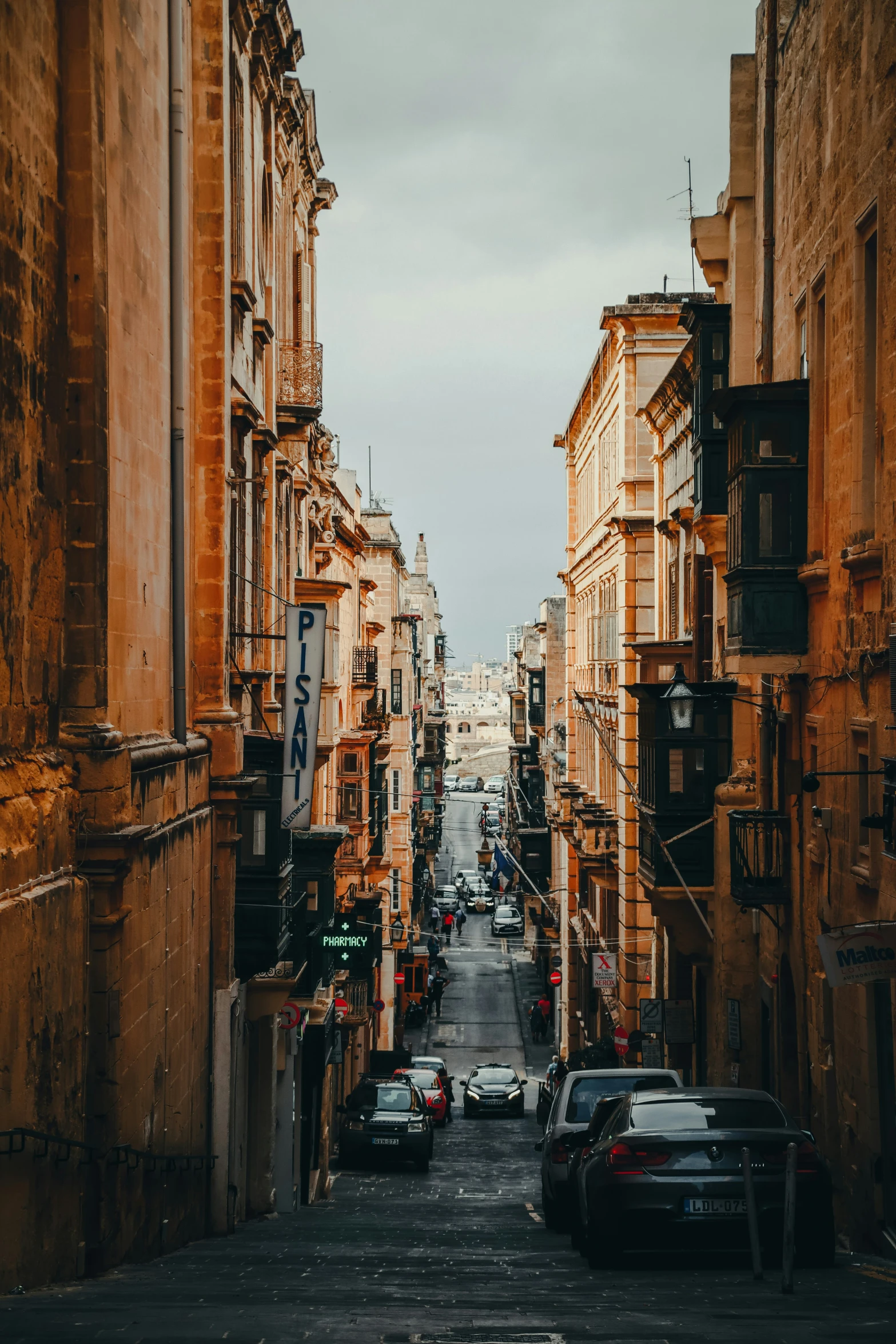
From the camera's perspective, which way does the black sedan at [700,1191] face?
away from the camera

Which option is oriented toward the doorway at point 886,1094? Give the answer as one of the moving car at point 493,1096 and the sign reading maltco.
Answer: the moving car

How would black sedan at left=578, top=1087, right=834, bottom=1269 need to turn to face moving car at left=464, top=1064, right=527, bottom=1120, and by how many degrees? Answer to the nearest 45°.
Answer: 0° — it already faces it

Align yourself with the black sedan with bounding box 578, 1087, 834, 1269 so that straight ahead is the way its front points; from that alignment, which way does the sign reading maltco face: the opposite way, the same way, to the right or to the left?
the opposite way

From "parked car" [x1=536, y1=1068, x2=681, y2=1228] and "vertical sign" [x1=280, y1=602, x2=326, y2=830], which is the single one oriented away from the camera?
the parked car

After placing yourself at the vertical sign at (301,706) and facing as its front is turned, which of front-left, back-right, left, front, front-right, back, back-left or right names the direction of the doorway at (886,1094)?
front-left

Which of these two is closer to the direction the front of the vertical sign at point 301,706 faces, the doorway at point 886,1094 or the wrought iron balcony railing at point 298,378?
the doorway

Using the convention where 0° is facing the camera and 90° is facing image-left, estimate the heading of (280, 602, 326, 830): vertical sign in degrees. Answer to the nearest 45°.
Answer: approximately 0°

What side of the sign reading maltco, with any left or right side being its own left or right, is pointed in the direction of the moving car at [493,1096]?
back

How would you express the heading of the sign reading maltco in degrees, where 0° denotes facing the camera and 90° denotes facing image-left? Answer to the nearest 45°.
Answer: approximately 0°

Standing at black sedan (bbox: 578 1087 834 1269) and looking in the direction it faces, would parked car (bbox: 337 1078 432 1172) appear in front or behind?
in front

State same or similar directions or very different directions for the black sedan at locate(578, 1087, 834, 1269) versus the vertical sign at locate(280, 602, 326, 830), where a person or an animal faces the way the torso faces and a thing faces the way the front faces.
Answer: very different directions

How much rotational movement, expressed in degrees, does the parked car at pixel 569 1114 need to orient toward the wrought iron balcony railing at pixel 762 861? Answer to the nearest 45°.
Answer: approximately 45° to its right

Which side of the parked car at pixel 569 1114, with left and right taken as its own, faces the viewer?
back
